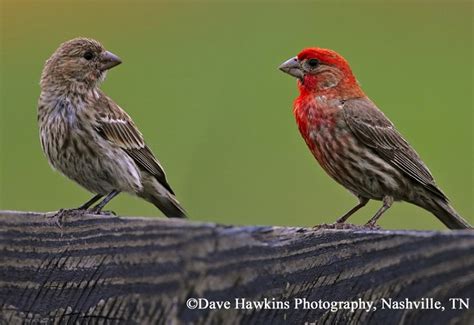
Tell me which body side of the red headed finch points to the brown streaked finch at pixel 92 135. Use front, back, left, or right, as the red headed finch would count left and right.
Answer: front

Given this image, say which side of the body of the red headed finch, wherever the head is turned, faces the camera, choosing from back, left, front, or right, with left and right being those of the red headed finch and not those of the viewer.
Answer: left

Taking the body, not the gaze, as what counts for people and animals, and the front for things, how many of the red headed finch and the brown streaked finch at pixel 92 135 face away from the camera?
0

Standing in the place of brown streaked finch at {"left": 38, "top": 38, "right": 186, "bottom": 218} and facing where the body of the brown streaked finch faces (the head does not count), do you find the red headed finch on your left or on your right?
on your left
